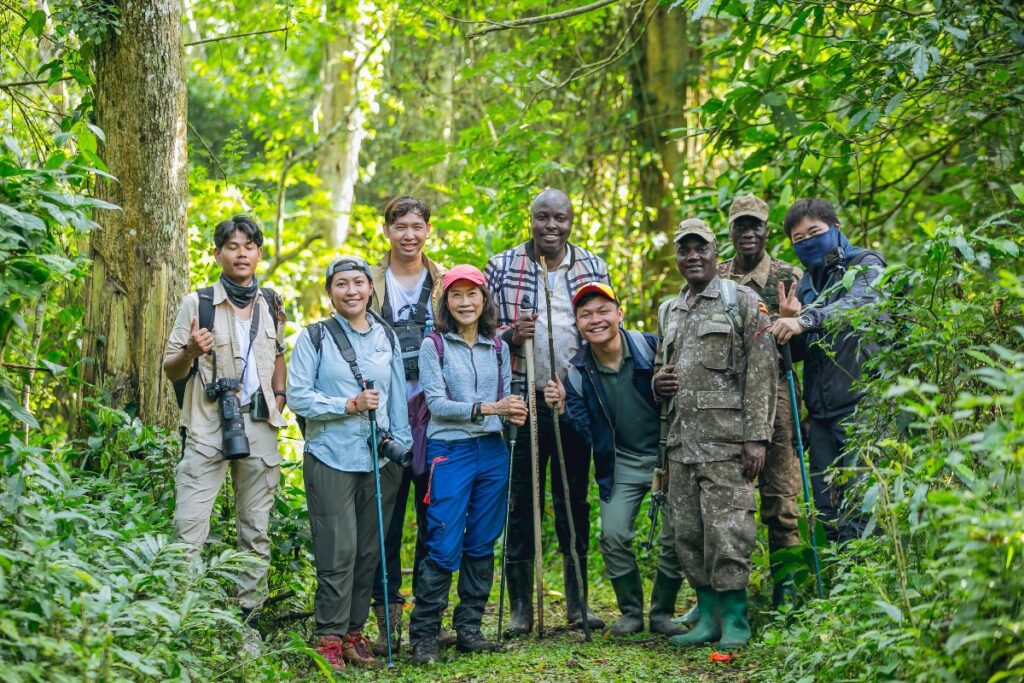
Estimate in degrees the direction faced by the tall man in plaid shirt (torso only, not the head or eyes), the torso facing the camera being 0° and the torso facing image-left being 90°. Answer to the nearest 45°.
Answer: approximately 0°

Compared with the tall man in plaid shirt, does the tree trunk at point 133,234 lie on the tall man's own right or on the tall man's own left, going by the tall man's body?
on the tall man's own right

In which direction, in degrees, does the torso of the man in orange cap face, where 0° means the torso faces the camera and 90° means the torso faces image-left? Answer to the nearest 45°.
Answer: approximately 0°

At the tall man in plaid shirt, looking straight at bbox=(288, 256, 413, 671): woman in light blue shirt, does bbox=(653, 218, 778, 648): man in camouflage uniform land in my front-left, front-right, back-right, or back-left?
back-left

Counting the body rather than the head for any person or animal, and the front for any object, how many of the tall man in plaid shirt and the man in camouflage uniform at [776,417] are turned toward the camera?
2

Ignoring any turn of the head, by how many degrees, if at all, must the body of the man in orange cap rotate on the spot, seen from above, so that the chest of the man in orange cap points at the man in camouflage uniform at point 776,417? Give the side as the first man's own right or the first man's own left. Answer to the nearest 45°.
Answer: approximately 90° to the first man's own left

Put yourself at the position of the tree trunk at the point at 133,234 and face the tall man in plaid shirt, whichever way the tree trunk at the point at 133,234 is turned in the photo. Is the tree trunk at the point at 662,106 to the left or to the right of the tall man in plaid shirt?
left

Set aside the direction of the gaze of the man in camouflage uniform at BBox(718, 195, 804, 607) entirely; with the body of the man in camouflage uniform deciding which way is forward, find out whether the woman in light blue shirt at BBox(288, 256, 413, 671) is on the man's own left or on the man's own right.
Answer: on the man's own right
